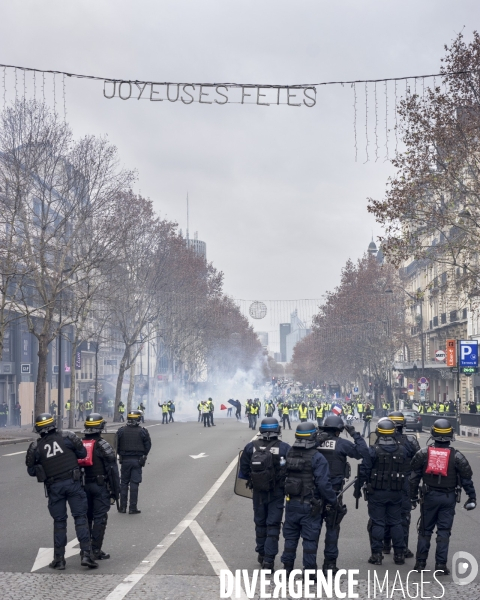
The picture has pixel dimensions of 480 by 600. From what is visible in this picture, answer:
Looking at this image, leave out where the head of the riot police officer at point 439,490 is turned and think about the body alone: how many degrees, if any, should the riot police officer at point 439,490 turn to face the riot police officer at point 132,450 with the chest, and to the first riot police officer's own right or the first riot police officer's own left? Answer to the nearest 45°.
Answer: approximately 45° to the first riot police officer's own left

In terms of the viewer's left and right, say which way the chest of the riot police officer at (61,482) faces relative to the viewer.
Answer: facing away from the viewer

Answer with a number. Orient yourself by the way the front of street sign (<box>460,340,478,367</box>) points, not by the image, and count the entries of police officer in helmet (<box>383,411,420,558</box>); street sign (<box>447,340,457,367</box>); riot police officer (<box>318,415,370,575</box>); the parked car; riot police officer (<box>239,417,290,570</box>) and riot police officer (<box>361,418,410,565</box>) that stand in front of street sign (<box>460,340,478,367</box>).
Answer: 4

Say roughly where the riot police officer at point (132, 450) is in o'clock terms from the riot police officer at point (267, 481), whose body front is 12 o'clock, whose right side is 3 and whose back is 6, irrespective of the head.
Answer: the riot police officer at point (132, 450) is roughly at 11 o'clock from the riot police officer at point (267, 481).

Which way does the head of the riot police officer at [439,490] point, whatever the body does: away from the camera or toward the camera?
away from the camera

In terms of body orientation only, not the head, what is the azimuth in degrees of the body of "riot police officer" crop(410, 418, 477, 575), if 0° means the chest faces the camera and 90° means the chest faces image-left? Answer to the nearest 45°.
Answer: approximately 180°

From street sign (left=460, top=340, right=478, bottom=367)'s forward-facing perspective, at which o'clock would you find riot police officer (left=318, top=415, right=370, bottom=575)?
The riot police officer is roughly at 12 o'clock from the street sign.

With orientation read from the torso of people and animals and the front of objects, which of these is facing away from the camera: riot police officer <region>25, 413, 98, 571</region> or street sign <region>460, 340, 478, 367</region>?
the riot police officer

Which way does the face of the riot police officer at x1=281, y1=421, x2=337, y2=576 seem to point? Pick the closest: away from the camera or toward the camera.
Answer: away from the camera

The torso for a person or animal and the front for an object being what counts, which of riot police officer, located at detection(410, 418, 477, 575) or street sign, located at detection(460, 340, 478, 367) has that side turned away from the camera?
the riot police officer

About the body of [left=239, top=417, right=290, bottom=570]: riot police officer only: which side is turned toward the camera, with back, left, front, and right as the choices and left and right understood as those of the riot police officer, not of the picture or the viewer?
back

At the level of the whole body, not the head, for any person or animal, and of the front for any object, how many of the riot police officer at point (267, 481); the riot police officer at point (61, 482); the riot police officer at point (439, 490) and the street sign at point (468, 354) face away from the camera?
3

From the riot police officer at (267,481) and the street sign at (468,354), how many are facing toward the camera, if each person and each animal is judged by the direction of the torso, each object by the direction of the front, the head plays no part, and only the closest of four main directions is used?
1
